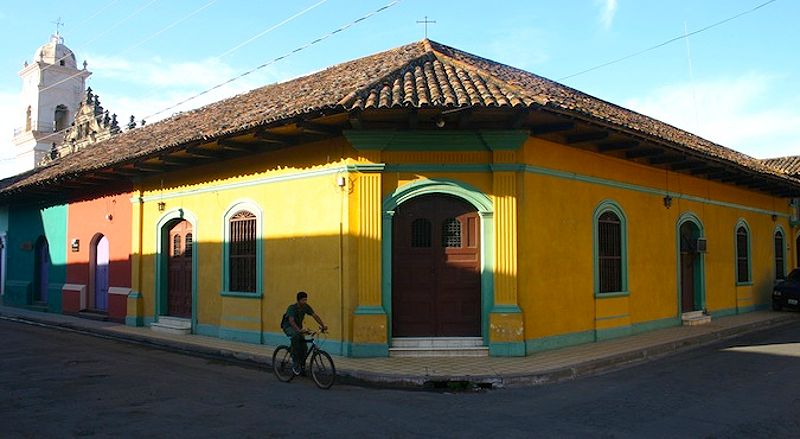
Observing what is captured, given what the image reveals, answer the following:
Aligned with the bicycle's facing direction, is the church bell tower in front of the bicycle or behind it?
behind

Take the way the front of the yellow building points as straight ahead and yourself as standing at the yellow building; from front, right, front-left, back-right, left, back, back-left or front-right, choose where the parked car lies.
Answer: back-left

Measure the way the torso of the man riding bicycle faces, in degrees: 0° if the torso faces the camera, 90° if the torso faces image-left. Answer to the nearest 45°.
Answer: approximately 315°

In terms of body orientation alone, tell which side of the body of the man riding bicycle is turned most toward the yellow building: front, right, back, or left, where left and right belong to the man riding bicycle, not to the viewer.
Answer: left

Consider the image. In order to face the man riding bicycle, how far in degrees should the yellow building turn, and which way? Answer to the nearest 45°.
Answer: approximately 45° to its right

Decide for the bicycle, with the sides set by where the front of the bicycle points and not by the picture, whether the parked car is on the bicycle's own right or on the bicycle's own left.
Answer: on the bicycle's own left

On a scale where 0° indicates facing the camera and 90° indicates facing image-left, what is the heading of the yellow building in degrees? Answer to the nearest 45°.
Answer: approximately 0°

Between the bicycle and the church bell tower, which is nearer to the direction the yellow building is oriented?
the bicycle

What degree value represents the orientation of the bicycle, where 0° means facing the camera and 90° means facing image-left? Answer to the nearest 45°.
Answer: approximately 315°

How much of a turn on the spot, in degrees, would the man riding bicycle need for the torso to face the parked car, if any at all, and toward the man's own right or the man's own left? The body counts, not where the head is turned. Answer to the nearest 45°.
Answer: approximately 90° to the man's own left
